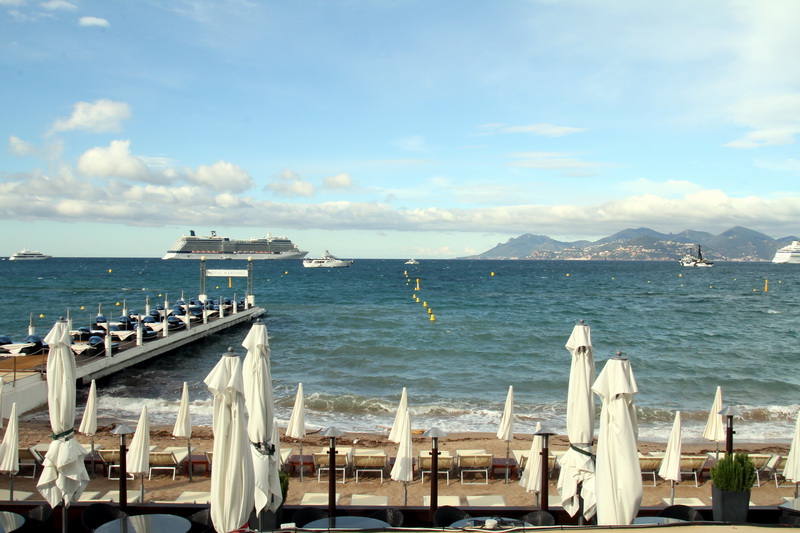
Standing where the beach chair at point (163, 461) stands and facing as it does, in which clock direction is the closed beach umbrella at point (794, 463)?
The closed beach umbrella is roughly at 4 o'clock from the beach chair.

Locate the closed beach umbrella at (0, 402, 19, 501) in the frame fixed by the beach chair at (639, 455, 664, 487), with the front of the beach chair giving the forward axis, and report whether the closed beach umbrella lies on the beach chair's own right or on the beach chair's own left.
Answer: on the beach chair's own left

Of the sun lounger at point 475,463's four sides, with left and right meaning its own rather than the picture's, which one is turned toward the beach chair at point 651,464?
right

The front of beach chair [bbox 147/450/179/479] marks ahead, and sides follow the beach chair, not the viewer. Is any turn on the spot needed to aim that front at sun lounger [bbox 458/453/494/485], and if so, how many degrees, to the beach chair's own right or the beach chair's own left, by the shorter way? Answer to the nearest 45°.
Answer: approximately 90° to the beach chair's own right

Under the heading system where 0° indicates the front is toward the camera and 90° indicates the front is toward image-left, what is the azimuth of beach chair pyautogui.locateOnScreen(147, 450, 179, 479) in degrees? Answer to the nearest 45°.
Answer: approximately 180°

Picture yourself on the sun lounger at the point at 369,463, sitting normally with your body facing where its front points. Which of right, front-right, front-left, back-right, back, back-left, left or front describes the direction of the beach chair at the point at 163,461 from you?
left

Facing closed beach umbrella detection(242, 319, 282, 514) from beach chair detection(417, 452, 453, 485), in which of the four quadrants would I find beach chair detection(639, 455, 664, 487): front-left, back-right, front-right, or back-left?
back-left

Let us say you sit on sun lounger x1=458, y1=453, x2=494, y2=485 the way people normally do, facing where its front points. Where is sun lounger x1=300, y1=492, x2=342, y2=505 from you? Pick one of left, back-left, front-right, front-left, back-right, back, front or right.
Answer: back-left

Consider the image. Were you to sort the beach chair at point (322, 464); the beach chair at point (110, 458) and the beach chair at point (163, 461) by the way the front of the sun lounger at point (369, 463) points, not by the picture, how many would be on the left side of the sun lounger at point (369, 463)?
3

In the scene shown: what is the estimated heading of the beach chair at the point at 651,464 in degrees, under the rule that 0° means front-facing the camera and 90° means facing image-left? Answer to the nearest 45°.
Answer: approximately 180°

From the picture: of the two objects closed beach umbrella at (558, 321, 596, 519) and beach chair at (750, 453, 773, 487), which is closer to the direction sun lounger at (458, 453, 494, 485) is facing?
the beach chair

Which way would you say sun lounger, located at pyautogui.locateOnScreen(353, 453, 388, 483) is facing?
away from the camera

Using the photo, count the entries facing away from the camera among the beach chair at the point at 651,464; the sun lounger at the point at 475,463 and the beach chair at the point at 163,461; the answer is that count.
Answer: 3

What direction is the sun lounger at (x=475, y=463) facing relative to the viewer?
away from the camera
